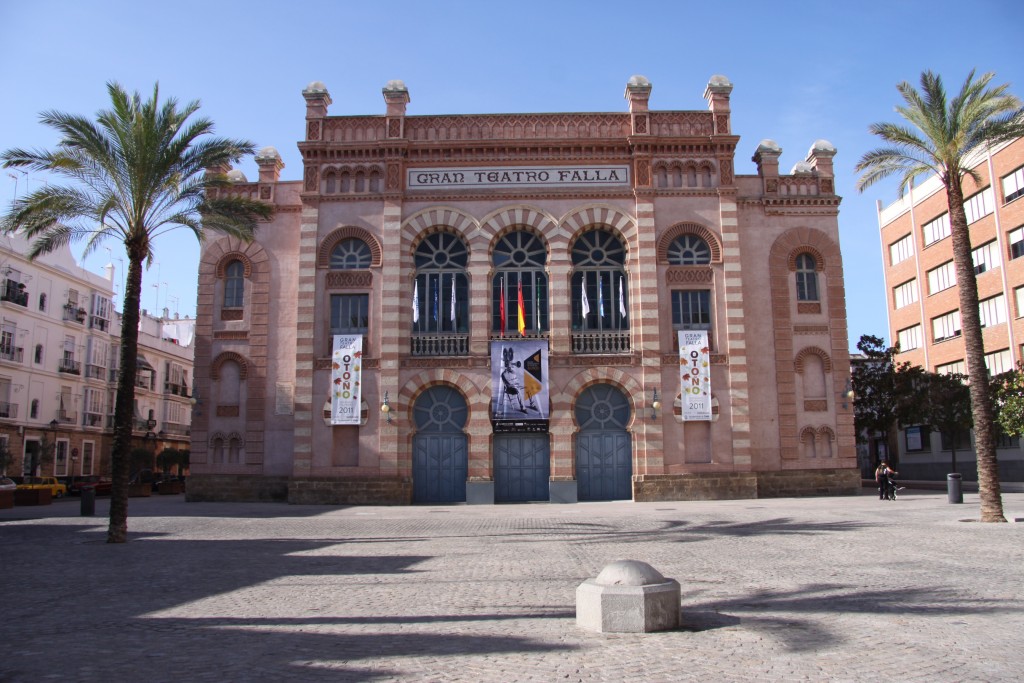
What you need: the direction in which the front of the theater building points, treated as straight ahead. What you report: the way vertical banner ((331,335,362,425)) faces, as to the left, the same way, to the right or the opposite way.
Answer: the same way

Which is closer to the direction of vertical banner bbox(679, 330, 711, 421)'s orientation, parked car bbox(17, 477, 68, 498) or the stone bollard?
the stone bollard

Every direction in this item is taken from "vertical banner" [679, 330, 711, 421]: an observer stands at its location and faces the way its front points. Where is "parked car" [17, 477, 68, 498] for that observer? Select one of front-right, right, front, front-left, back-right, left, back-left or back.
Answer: right

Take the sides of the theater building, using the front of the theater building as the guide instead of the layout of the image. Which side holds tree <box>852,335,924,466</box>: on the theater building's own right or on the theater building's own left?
on the theater building's own left

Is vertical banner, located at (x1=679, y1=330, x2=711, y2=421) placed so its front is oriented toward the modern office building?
no

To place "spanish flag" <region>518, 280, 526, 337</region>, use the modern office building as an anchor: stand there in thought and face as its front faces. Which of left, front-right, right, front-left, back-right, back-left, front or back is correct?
front

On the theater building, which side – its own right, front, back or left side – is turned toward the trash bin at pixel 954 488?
left

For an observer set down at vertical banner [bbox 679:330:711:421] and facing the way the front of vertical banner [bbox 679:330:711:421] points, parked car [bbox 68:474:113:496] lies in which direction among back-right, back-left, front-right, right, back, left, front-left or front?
right

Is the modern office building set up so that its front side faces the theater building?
yes

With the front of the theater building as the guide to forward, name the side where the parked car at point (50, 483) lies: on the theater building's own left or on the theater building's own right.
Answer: on the theater building's own right

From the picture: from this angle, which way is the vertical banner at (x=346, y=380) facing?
toward the camera

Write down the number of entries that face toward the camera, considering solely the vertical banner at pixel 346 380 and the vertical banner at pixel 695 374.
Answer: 2

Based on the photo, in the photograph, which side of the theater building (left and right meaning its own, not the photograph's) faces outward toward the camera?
front

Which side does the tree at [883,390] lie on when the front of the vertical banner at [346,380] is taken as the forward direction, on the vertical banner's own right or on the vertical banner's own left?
on the vertical banner's own left

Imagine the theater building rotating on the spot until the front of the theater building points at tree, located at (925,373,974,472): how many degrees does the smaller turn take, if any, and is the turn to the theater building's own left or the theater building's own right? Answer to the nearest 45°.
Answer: approximately 135° to the theater building's own left

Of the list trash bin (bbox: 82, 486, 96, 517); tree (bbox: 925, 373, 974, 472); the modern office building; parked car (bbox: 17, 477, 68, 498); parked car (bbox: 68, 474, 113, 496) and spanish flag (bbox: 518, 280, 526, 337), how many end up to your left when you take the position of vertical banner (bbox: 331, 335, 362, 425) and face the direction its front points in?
3

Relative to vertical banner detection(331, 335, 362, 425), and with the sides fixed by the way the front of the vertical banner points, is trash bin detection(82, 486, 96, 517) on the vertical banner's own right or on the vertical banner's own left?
on the vertical banner's own right
